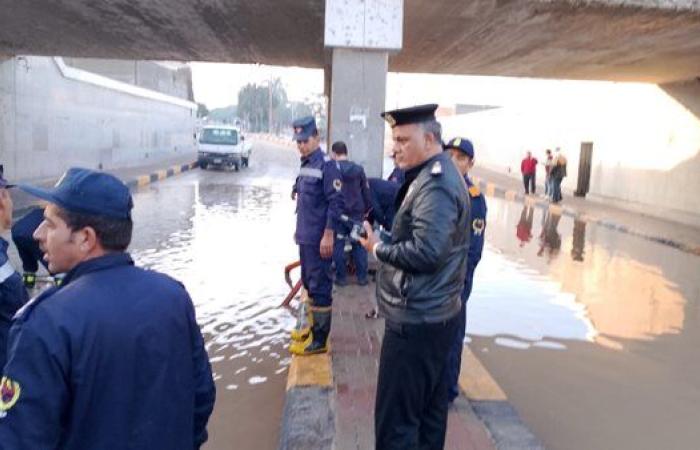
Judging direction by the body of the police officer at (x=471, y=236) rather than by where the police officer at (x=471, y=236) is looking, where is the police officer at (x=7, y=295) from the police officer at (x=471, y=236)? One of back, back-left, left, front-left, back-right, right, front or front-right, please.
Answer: front

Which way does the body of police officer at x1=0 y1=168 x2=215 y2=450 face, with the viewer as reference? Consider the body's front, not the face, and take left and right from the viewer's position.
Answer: facing away from the viewer and to the left of the viewer

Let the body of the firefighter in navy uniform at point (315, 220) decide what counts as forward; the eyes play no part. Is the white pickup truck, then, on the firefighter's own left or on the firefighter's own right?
on the firefighter's own right

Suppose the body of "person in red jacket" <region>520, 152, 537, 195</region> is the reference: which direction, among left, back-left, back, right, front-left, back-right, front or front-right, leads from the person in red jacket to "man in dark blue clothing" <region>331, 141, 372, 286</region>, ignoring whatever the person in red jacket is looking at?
front

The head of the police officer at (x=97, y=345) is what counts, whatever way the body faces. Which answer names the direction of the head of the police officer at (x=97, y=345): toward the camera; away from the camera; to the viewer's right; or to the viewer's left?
to the viewer's left

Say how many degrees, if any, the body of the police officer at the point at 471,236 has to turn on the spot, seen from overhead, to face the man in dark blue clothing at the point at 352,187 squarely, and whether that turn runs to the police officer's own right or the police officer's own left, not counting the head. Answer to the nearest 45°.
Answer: approximately 90° to the police officer's own right

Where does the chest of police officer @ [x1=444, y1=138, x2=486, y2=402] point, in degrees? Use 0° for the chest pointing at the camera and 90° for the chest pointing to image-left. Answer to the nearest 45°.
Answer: approximately 45°

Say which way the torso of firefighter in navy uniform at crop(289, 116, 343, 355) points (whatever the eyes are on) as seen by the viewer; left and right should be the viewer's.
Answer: facing the viewer and to the left of the viewer

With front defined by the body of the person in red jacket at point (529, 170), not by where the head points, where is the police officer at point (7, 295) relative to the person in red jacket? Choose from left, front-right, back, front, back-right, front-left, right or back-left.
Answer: front

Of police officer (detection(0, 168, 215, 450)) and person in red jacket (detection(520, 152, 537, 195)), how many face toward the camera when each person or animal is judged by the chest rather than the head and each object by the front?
1

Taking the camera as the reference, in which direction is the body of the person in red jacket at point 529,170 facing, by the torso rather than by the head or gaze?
toward the camera
